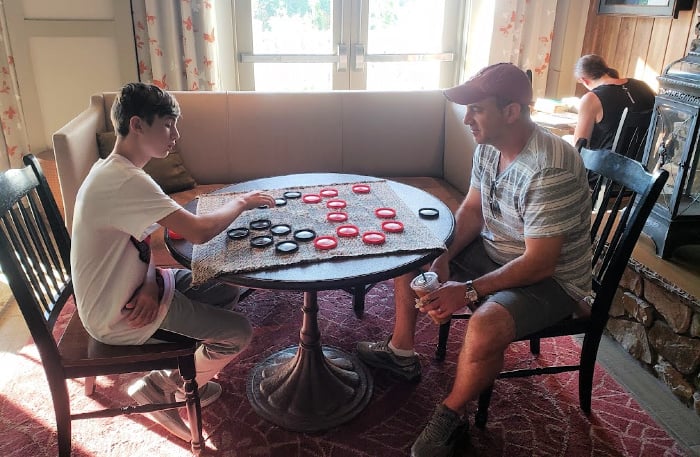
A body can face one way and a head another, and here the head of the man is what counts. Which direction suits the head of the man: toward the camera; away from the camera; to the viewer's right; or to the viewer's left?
to the viewer's left

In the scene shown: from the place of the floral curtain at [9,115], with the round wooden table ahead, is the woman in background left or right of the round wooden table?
left

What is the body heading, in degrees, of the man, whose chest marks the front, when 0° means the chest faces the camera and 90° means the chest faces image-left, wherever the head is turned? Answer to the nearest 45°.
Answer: approximately 45°

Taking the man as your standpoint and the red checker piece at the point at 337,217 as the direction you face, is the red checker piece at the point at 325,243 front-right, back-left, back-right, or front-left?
front-left

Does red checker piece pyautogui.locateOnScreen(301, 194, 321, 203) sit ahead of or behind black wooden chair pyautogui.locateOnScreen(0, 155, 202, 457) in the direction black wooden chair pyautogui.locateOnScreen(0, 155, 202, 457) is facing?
ahead

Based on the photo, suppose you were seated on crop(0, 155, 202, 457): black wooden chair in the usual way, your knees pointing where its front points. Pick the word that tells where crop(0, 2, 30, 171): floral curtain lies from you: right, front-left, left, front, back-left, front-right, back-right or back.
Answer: left

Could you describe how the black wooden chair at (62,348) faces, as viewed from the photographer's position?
facing to the right of the viewer

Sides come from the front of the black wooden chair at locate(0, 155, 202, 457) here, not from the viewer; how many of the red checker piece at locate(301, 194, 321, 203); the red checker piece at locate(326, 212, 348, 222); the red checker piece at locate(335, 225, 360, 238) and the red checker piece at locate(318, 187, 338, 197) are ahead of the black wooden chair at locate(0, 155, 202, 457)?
4

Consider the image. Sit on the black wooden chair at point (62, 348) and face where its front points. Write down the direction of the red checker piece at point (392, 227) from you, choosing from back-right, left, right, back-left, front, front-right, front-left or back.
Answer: front

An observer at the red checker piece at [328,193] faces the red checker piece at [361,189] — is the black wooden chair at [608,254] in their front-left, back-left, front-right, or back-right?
front-right

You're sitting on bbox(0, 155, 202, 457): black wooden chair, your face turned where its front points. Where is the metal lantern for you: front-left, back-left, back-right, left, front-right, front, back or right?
front

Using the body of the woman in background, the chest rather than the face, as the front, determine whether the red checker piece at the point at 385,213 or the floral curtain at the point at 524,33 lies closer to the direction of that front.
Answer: the floral curtain

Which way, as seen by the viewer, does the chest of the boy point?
to the viewer's right

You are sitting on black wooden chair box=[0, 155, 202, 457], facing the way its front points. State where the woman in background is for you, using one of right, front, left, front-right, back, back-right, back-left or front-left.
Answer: front
